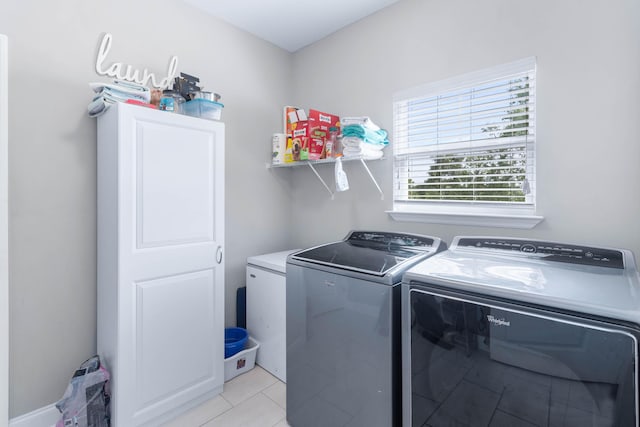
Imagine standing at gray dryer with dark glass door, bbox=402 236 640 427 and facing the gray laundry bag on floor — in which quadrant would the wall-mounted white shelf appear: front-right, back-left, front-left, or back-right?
front-right

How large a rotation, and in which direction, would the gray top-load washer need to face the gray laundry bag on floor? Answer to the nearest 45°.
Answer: approximately 45° to its right

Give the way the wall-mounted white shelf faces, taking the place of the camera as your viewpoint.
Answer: facing the viewer and to the left of the viewer

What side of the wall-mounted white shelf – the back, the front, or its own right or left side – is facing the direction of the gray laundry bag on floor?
front

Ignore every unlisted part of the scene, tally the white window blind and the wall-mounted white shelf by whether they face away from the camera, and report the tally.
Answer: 0

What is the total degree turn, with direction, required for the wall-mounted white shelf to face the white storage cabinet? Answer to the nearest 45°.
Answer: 0° — it already faces it
